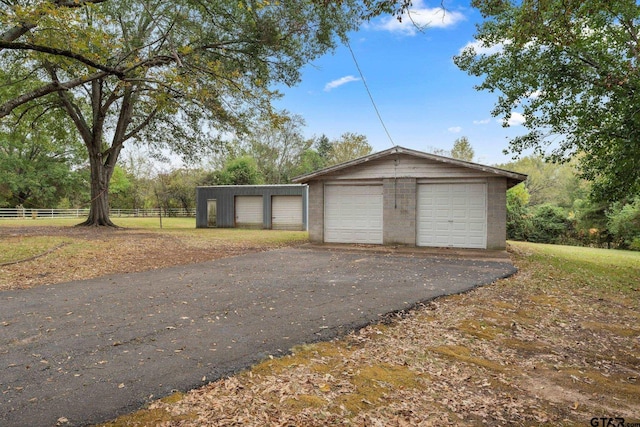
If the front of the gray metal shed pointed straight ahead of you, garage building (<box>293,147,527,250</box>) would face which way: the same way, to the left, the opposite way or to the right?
the same way

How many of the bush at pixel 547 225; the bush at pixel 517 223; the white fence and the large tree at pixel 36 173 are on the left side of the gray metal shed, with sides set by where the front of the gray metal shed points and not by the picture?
2

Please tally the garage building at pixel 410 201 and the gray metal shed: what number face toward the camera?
2

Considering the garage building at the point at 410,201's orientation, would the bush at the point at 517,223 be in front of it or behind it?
behind

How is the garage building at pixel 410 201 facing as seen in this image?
toward the camera

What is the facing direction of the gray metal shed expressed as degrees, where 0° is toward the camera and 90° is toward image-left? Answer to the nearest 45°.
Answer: approximately 0°

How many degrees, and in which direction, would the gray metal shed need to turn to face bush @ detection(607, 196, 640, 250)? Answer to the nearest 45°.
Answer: approximately 90° to its left

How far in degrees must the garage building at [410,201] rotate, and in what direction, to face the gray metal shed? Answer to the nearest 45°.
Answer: approximately 135° to its right

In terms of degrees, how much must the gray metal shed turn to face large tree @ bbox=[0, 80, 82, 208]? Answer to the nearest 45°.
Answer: approximately 135° to its right

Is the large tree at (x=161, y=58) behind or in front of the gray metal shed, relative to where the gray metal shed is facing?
in front
